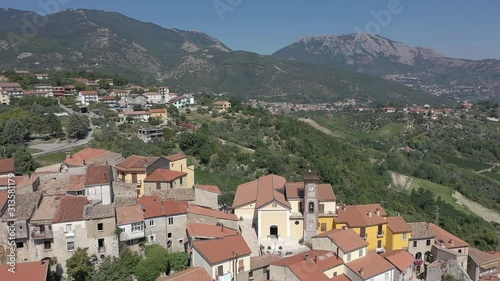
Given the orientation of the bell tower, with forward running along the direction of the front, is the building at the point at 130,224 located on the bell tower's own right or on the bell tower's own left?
on the bell tower's own right

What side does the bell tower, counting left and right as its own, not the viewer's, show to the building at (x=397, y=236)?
left

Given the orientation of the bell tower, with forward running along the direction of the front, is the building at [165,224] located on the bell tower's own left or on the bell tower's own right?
on the bell tower's own right

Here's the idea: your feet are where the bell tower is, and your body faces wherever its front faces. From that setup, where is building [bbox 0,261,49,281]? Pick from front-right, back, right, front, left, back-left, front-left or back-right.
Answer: front-right

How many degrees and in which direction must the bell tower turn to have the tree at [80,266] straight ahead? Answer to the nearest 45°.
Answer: approximately 45° to its right

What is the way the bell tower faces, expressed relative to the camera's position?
facing the viewer

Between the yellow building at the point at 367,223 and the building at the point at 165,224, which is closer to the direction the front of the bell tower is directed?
the building

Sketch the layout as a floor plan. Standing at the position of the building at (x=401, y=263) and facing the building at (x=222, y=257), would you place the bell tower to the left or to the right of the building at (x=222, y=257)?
right

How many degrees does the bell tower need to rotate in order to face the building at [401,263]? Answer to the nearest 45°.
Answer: approximately 90° to its left

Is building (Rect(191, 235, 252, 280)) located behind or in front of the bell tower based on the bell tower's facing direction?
in front
